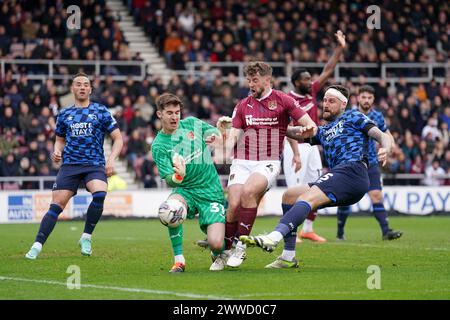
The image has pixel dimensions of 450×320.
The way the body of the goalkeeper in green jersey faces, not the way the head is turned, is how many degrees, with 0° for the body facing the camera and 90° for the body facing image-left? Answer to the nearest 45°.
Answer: approximately 0°

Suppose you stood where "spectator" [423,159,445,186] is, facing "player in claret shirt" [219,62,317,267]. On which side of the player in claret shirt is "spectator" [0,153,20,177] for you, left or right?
right

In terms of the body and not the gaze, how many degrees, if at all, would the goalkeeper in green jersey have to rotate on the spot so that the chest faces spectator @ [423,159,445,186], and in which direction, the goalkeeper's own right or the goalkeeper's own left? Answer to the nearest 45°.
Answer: approximately 135° to the goalkeeper's own left

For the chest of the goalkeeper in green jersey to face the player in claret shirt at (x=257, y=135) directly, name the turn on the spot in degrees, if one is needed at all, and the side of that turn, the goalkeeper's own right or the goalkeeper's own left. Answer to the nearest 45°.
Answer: approximately 135° to the goalkeeper's own left

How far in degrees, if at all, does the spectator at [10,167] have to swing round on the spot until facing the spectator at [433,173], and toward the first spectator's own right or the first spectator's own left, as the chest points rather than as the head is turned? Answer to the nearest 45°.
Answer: approximately 90° to the first spectator's own left

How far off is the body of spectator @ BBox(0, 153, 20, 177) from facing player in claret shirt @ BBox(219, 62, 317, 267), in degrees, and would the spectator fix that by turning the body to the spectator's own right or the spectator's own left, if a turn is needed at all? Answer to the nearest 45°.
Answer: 0° — they already face them

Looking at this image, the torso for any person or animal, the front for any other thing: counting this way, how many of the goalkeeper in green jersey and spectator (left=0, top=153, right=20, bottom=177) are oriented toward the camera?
2

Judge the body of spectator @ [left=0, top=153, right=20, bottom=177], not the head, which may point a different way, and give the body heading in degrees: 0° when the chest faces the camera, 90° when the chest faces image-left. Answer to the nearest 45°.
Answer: approximately 0°
